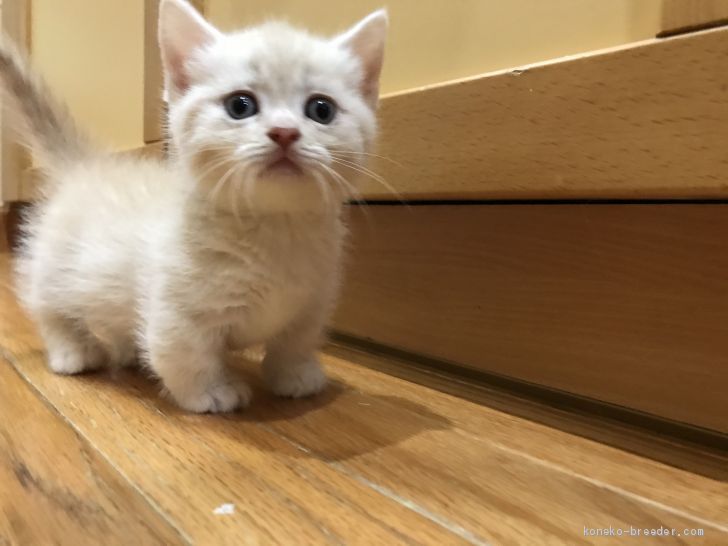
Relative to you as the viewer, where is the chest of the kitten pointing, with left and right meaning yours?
facing the viewer and to the right of the viewer

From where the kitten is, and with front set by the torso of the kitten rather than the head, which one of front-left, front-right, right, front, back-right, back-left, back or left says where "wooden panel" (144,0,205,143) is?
back-left
